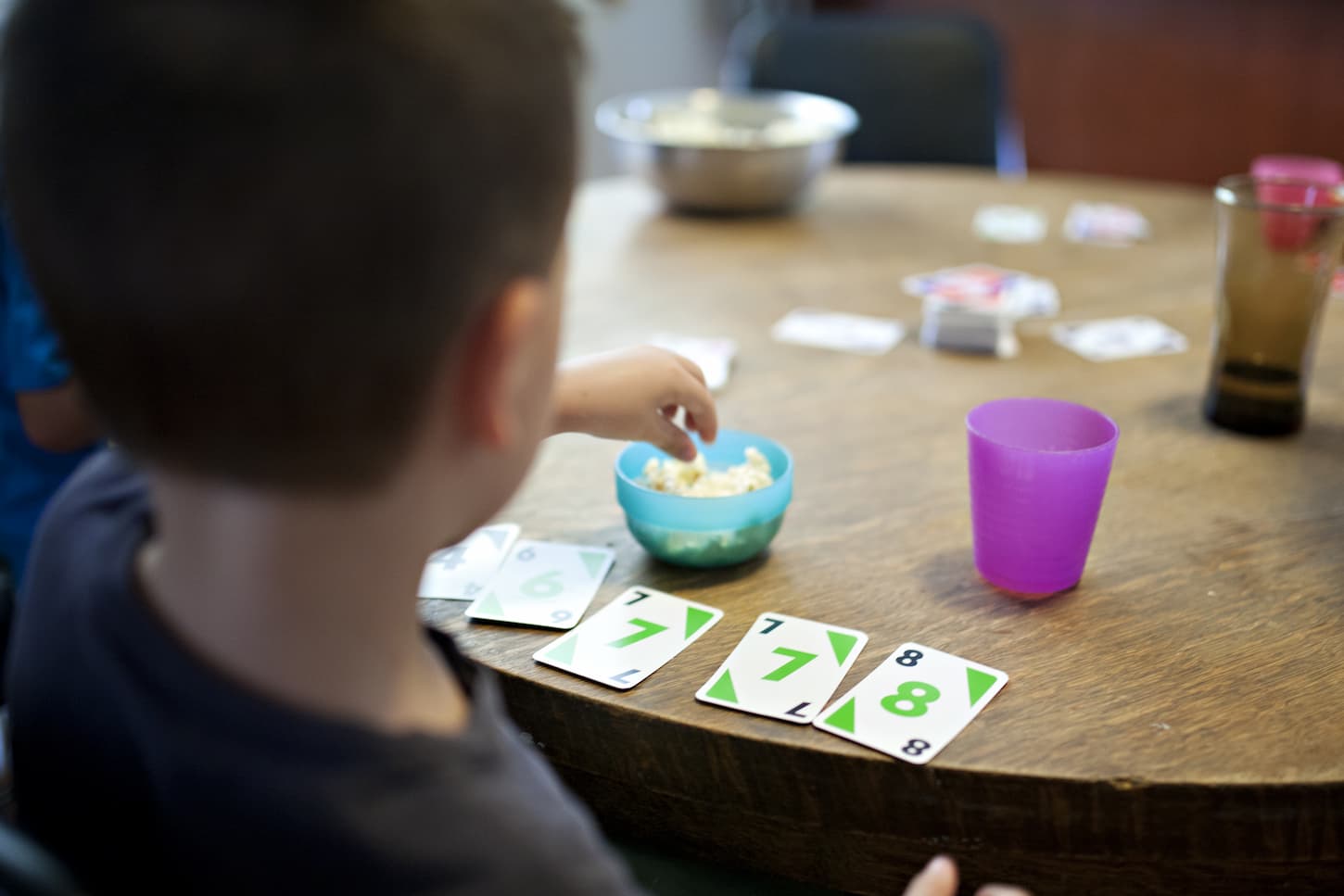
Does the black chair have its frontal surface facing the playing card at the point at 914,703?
yes

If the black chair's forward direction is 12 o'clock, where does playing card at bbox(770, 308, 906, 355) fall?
The playing card is roughly at 12 o'clock from the black chair.

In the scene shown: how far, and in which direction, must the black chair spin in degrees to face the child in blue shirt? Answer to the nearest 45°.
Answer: approximately 45° to its right

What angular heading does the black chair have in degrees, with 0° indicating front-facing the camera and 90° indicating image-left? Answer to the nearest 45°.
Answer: approximately 0°

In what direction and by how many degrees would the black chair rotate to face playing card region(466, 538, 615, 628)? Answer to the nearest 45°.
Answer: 0° — it already faces it

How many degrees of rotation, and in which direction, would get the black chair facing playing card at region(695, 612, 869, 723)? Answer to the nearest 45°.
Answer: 0° — it already faces it

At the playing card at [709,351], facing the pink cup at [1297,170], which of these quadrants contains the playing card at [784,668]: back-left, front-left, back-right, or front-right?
back-right
